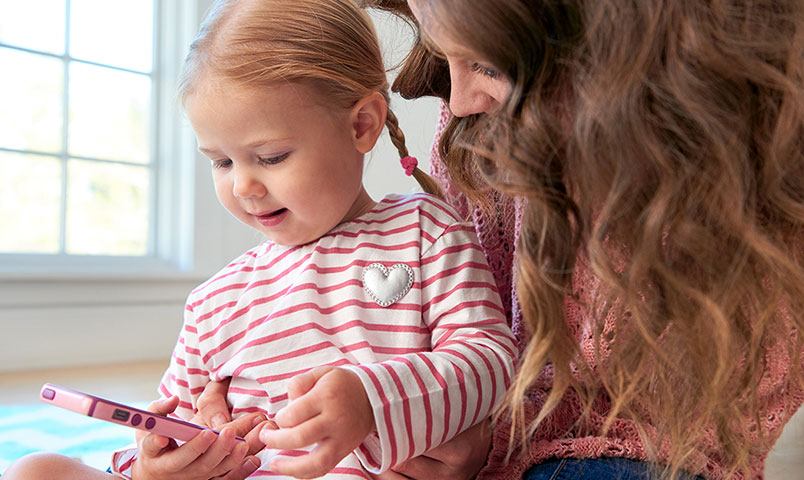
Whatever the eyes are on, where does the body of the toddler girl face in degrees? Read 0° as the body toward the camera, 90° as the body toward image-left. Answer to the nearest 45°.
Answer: approximately 45°

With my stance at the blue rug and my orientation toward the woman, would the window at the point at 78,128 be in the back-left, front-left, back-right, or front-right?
back-left

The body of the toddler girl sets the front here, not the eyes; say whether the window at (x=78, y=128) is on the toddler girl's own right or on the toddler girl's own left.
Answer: on the toddler girl's own right

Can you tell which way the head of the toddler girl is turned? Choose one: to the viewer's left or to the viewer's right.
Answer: to the viewer's left
